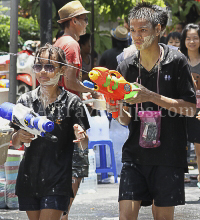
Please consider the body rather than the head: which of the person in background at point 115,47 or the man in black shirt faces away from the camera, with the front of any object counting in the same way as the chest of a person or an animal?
the person in background

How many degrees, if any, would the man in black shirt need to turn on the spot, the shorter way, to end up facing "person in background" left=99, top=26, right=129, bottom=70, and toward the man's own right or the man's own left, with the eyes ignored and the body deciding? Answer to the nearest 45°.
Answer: approximately 135° to the man's own right

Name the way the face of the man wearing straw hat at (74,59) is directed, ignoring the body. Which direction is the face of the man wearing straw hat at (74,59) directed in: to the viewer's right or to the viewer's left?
to the viewer's right

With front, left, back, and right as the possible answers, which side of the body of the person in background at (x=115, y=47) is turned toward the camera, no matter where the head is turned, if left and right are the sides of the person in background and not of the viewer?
back

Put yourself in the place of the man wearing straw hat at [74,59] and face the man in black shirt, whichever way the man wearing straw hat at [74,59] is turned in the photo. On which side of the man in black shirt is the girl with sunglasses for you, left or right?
right

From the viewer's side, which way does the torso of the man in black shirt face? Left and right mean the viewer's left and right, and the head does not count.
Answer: facing the viewer and to the left of the viewer

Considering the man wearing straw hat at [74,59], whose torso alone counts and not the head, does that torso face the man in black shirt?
no

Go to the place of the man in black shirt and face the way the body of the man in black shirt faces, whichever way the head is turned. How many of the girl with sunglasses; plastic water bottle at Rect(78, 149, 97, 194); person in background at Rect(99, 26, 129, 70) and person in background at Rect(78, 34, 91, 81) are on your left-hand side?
0
